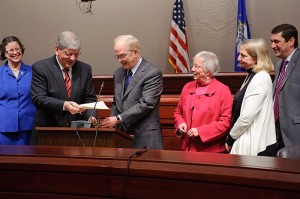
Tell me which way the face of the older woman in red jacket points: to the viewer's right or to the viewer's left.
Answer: to the viewer's left

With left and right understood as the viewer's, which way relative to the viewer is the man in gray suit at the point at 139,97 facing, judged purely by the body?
facing the viewer and to the left of the viewer

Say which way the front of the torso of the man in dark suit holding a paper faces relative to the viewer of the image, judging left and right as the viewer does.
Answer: facing the viewer and to the right of the viewer

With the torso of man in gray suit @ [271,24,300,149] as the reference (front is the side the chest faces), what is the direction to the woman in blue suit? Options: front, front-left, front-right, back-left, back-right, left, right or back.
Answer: front-right

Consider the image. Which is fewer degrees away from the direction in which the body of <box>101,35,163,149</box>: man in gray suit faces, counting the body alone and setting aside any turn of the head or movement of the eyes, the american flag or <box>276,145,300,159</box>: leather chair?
the leather chair

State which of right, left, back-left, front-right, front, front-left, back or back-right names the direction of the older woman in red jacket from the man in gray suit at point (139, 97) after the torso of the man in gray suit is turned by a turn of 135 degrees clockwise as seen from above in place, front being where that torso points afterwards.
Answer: right

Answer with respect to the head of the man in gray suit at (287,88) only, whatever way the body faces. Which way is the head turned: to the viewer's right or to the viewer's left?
to the viewer's left

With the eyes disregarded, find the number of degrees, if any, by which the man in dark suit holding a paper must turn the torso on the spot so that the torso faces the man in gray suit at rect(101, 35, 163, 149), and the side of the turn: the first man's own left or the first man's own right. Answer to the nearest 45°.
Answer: approximately 45° to the first man's own left

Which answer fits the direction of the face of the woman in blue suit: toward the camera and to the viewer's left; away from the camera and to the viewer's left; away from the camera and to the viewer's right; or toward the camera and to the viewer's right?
toward the camera and to the viewer's right
